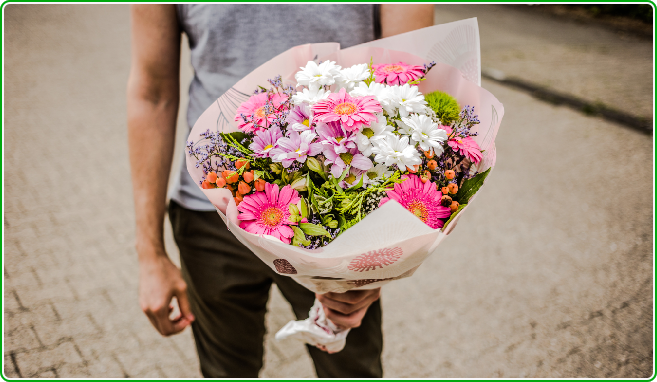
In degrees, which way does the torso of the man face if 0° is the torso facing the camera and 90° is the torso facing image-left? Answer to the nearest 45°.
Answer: approximately 0°
